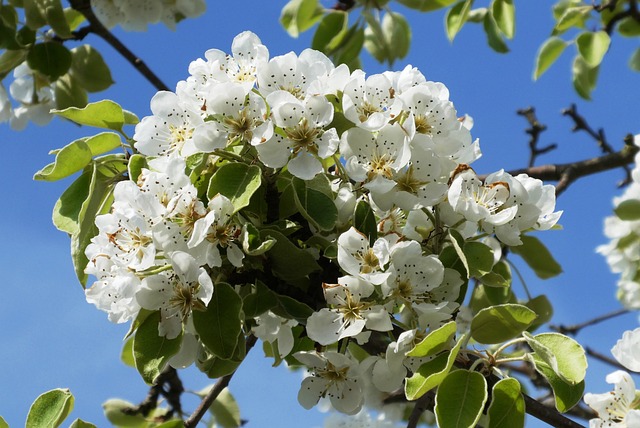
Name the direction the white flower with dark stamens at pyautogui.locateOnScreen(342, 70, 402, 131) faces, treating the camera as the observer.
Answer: facing the viewer

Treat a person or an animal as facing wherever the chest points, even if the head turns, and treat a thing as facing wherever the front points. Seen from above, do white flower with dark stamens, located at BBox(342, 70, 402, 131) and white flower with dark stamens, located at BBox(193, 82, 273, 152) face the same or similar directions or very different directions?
same or similar directions

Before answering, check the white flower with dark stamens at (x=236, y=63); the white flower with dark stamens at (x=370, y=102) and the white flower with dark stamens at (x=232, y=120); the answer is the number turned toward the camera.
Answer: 3

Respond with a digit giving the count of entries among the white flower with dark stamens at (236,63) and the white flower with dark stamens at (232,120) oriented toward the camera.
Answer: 2

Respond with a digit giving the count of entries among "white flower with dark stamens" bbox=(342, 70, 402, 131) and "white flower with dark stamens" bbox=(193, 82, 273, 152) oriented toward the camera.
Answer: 2

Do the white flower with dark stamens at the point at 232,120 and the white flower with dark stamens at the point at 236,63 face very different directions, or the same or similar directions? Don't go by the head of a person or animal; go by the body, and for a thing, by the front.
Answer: same or similar directions
